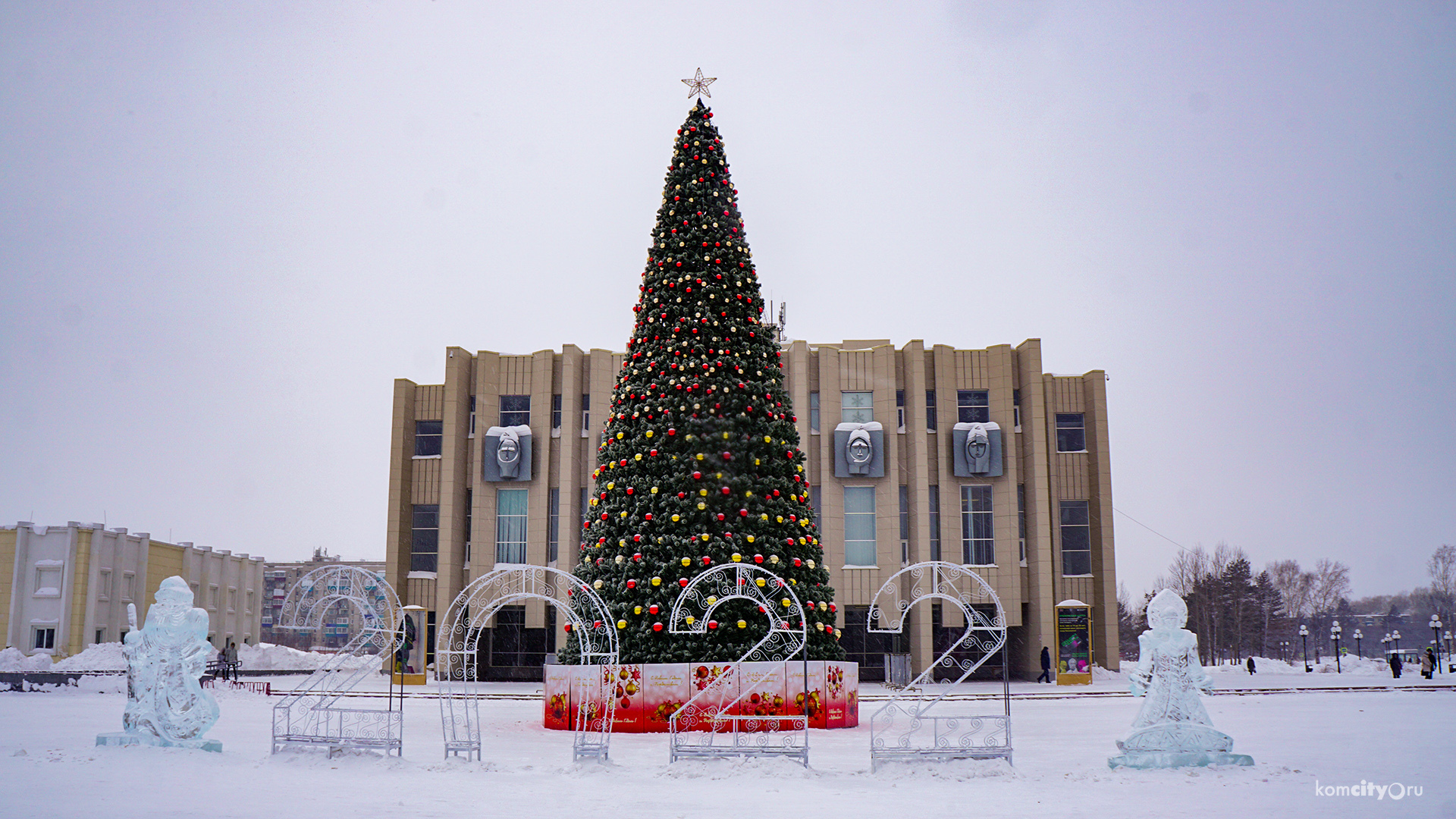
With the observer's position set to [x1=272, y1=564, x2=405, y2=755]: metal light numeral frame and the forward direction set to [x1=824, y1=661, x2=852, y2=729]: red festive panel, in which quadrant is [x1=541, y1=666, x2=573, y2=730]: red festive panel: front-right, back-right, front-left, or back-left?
front-left

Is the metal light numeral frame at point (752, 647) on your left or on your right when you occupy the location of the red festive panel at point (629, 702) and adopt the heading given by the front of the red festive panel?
on your left

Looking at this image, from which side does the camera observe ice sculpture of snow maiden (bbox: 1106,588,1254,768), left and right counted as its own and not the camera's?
front

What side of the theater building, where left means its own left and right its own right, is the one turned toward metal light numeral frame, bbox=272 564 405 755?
front

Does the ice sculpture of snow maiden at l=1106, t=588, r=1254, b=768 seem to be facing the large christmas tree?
no

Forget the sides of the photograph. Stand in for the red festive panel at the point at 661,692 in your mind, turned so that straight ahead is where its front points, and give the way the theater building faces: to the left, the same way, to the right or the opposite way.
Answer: the same way

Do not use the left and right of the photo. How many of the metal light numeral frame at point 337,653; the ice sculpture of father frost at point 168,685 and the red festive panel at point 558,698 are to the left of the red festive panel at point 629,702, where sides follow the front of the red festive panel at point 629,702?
0

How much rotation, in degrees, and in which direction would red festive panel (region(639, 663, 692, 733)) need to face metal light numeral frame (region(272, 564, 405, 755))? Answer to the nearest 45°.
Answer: approximately 45° to its right

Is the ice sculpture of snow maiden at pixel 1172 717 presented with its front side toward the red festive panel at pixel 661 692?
no

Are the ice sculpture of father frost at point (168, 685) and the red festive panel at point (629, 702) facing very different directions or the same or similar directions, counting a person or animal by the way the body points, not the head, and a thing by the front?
same or similar directions

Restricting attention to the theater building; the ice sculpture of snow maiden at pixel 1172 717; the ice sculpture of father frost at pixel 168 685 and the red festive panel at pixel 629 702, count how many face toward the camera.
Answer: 4

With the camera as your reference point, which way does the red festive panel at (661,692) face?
facing the viewer

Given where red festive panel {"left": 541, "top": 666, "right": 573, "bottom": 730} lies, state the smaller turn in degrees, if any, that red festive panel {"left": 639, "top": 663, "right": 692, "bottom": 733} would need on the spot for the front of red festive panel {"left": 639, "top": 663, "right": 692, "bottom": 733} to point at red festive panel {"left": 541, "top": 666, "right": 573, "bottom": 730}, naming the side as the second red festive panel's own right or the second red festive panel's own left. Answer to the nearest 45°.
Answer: approximately 135° to the second red festive panel's own right

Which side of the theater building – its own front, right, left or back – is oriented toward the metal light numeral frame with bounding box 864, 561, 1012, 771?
front

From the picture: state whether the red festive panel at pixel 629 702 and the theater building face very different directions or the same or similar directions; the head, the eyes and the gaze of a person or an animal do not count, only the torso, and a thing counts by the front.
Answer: same or similar directions
